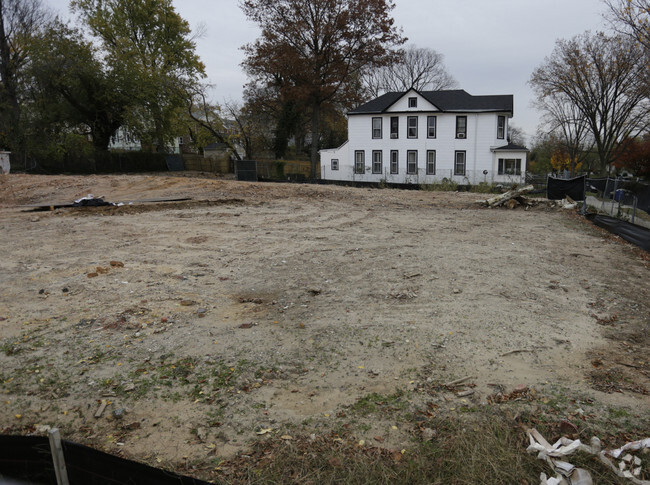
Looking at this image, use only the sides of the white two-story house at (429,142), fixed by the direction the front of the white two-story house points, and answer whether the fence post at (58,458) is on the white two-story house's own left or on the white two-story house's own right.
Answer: on the white two-story house's own right

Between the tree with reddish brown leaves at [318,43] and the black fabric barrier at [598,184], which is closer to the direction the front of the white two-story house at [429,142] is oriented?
the black fabric barrier

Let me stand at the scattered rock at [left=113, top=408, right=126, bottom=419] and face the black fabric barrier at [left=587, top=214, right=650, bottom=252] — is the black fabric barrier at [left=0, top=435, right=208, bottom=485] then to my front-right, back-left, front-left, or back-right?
back-right

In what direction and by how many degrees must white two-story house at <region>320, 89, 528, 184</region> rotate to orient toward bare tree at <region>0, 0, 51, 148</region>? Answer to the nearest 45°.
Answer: approximately 135° to its right

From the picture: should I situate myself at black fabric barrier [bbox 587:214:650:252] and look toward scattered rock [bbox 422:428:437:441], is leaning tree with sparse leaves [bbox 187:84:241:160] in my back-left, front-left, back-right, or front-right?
back-right

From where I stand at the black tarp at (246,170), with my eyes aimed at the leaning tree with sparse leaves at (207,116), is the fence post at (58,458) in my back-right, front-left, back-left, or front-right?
back-left
